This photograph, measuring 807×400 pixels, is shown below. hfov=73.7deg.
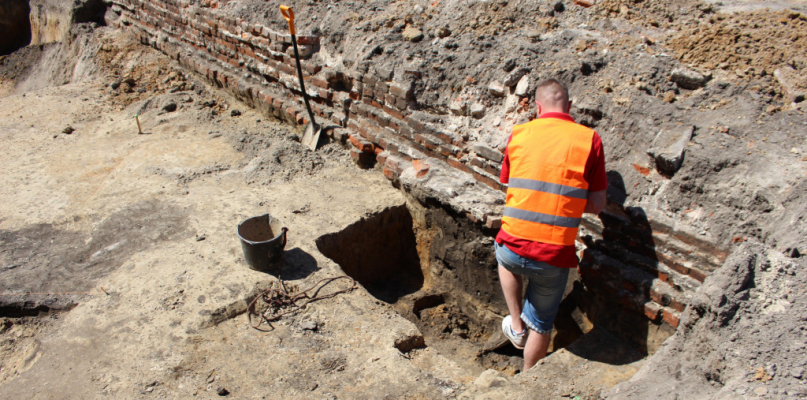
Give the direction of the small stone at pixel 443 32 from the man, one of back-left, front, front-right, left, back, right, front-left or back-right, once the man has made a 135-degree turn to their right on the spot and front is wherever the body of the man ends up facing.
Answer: back

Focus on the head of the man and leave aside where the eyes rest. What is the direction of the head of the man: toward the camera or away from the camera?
away from the camera

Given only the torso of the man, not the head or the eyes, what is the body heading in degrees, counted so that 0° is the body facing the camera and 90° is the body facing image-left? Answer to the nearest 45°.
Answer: approximately 180°

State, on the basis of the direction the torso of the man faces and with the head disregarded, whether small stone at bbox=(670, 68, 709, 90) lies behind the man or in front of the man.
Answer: in front

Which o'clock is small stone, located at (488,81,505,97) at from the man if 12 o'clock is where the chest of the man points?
The small stone is roughly at 11 o'clock from the man.

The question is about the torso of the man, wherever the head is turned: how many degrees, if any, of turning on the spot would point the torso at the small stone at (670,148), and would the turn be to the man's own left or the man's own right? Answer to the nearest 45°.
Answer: approximately 45° to the man's own right

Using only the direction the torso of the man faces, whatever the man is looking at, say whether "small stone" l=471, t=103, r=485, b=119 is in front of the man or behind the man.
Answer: in front

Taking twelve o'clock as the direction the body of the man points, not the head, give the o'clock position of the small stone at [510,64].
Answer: The small stone is roughly at 11 o'clock from the man.

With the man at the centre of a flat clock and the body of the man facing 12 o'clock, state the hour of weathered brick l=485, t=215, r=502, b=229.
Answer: The weathered brick is roughly at 11 o'clock from the man.
